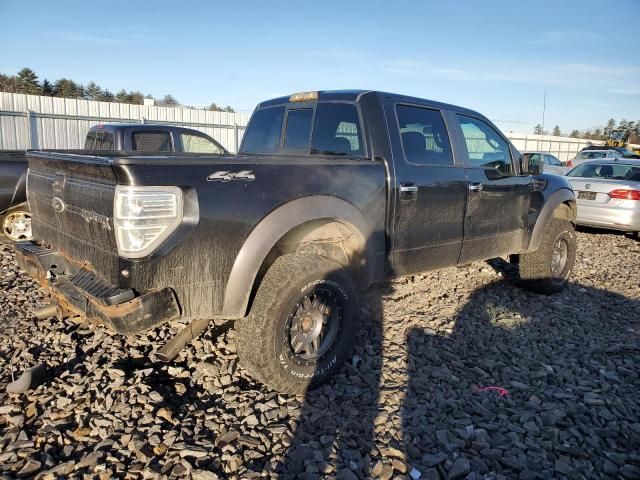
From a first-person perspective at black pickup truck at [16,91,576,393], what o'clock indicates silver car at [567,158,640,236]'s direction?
The silver car is roughly at 12 o'clock from the black pickup truck.

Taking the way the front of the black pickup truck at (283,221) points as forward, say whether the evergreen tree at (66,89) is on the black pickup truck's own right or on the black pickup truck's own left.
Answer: on the black pickup truck's own left

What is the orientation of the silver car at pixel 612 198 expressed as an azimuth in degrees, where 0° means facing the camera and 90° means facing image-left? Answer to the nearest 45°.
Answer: approximately 225°

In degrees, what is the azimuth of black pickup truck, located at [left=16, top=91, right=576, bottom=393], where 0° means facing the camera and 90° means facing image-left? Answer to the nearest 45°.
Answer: approximately 225°

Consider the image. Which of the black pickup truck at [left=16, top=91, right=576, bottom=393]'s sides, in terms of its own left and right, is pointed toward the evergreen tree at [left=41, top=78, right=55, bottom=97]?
left

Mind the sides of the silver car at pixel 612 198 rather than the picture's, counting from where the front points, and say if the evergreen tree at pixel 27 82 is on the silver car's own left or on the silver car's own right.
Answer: on the silver car's own left

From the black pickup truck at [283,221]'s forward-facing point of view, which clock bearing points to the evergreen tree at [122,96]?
The evergreen tree is roughly at 10 o'clock from the black pickup truck.

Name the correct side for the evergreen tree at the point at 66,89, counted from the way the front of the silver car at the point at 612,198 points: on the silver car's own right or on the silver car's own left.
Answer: on the silver car's own left

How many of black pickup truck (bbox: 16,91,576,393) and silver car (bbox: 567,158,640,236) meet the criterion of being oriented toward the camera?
0
